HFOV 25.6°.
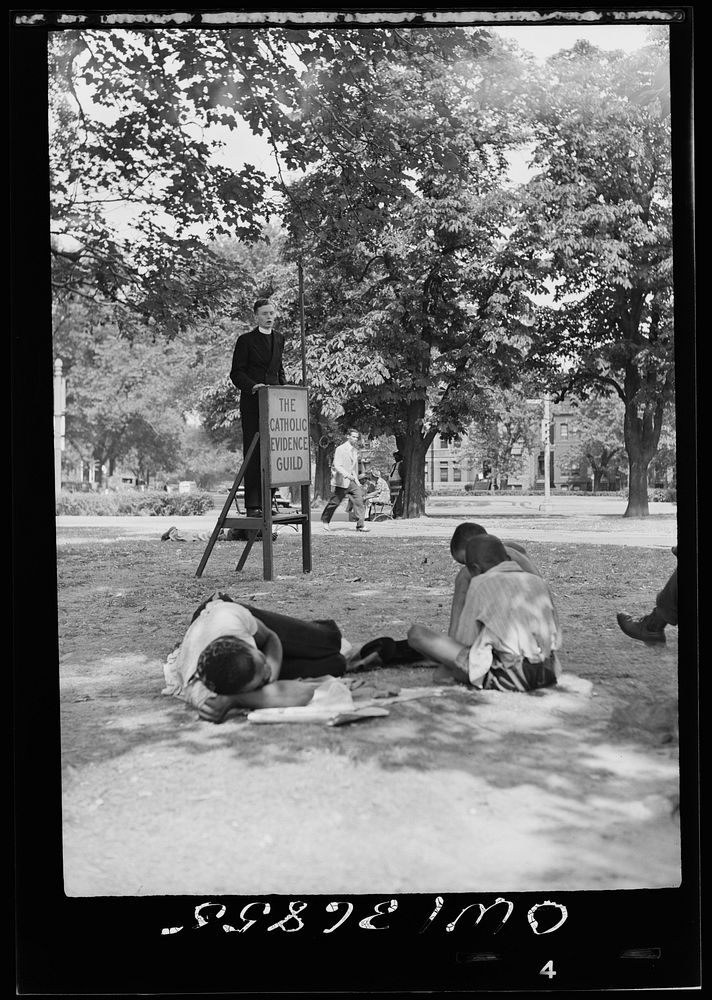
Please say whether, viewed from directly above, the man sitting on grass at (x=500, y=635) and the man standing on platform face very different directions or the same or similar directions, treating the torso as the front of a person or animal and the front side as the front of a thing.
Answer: very different directions

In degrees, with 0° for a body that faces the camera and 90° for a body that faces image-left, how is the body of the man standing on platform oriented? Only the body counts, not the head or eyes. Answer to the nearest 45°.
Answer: approximately 315°

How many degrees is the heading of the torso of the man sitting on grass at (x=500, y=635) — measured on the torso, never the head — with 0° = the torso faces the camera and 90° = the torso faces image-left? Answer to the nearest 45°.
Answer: approximately 135°

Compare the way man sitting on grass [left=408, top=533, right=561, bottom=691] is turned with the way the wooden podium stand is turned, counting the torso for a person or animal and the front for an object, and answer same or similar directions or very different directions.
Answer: very different directions

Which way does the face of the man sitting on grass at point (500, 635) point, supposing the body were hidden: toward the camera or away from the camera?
away from the camera
